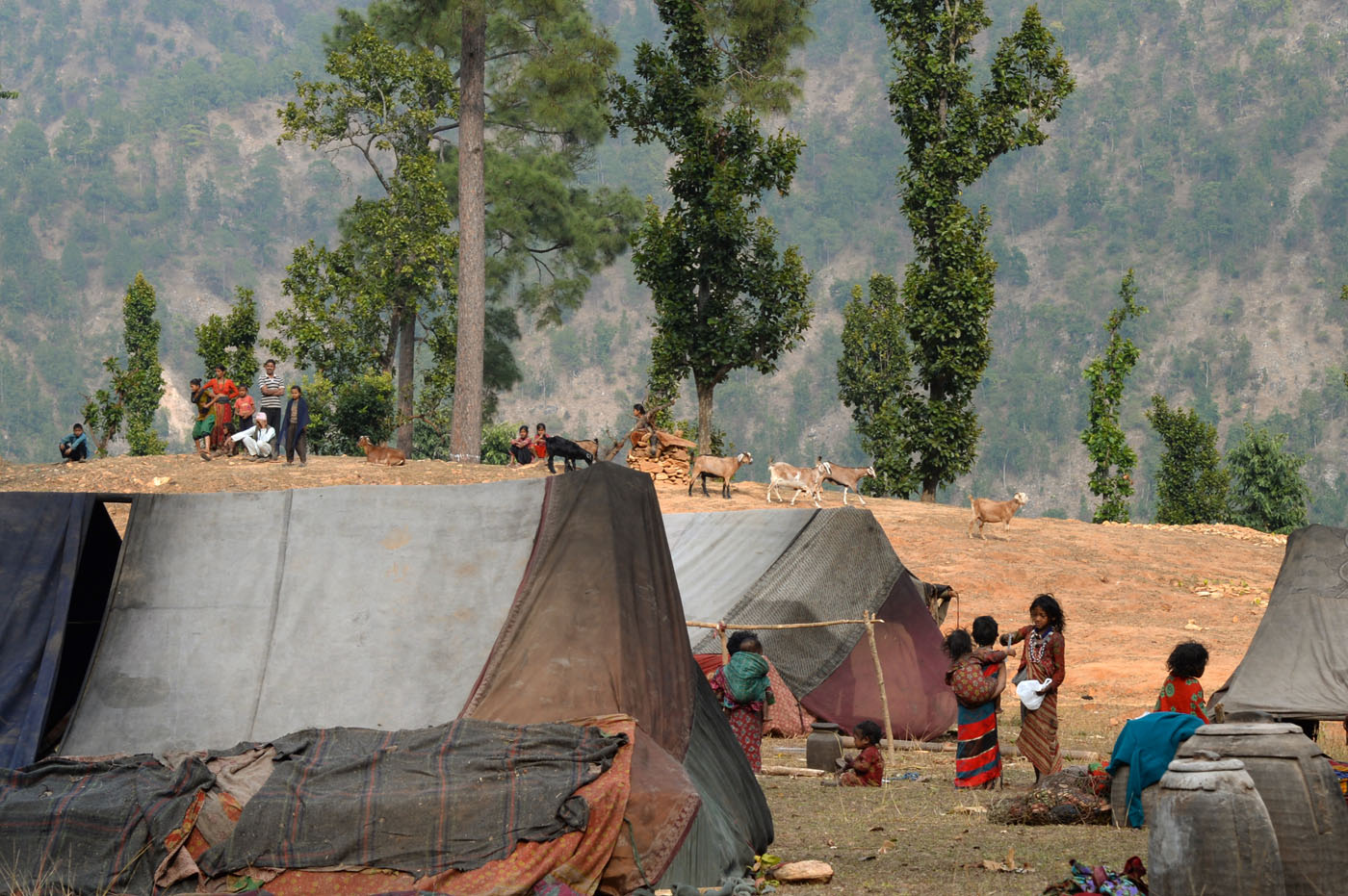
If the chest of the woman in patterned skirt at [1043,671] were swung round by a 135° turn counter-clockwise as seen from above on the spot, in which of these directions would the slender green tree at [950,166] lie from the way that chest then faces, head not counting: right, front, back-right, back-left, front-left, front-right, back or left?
left

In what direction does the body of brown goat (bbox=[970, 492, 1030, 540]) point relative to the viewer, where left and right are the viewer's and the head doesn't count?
facing to the right of the viewer

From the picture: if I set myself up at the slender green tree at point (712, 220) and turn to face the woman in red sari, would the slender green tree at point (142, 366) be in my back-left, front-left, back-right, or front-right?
front-right

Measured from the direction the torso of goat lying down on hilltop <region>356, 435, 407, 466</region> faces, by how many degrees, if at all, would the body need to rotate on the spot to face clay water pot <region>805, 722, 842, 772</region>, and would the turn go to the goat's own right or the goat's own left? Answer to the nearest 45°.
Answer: approximately 90° to the goat's own left

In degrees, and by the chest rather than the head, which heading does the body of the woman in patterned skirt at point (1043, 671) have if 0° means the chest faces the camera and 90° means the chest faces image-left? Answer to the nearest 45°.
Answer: approximately 45°

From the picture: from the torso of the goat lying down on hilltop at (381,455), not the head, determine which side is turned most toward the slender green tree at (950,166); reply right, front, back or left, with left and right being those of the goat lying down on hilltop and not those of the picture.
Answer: back

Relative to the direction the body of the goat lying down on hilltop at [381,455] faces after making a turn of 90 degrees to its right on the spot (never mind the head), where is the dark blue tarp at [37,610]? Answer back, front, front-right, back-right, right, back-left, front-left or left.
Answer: back

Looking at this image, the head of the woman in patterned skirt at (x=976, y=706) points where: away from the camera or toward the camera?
away from the camera

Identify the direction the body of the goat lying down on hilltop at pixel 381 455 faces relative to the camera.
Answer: to the viewer's left

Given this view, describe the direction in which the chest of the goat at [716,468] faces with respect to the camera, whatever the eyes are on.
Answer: to the viewer's right
